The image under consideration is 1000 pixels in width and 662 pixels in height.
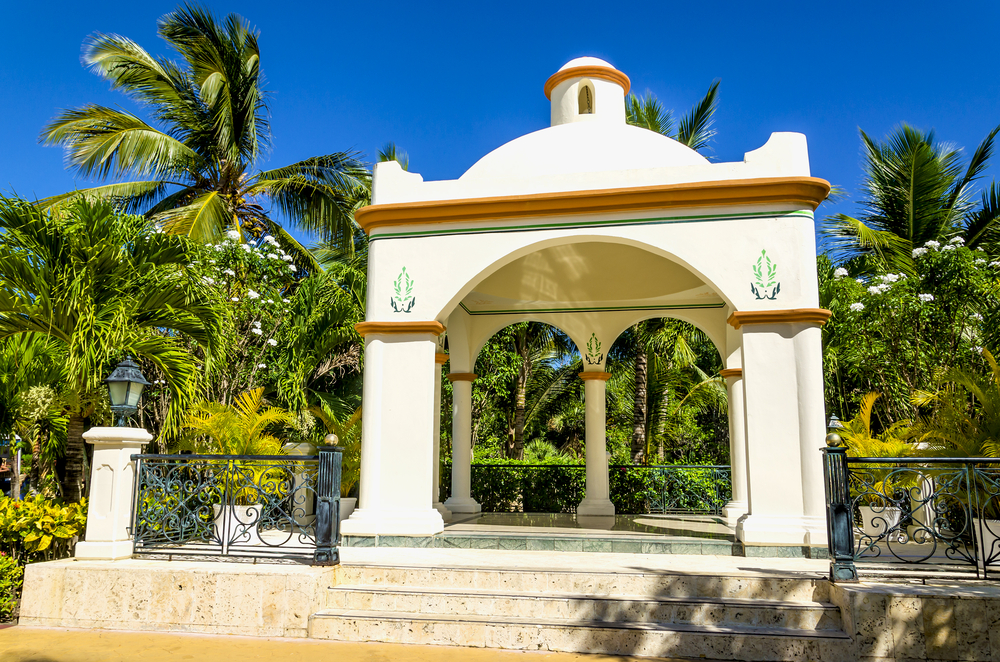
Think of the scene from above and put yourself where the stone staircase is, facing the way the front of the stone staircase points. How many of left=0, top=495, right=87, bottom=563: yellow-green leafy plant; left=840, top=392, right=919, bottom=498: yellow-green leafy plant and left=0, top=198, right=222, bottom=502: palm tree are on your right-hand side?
2

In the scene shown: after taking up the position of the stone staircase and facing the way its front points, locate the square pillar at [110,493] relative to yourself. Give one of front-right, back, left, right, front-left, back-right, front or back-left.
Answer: right

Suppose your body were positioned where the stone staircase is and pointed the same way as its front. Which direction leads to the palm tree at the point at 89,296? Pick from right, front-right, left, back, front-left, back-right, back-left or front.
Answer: right

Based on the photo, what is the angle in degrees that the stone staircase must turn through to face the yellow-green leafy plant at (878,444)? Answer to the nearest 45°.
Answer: approximately 135° to its left

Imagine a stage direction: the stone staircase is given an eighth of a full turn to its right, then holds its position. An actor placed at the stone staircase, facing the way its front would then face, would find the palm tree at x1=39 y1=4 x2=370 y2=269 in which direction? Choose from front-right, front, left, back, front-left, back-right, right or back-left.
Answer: right

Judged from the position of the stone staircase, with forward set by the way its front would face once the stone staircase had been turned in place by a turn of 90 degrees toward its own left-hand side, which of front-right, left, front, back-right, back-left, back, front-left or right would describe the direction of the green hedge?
left

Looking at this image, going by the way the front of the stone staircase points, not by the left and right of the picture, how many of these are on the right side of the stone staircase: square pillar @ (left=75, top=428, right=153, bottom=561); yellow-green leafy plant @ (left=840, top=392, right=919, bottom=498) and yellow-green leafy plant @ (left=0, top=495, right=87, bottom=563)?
2

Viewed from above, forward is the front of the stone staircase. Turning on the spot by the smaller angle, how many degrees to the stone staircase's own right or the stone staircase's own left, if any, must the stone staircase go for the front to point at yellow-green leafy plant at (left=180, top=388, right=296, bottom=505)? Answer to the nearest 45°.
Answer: approximately 135° to the stone staircase's own right

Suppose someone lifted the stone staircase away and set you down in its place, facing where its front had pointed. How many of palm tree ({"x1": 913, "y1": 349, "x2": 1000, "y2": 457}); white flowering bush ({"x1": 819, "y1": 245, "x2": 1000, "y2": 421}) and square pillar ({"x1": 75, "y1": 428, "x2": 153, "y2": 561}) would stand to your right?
1

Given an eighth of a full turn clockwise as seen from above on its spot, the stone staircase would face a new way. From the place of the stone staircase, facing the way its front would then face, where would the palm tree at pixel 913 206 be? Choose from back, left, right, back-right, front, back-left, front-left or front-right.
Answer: back

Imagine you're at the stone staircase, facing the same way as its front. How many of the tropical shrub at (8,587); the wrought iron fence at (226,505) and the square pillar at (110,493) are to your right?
3

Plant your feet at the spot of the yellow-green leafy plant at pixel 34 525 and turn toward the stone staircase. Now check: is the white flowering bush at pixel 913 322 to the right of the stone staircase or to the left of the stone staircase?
left

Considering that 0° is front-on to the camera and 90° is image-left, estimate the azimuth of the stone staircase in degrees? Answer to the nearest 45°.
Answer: approximately 0°

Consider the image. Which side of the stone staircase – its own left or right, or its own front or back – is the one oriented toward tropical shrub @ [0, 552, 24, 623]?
right

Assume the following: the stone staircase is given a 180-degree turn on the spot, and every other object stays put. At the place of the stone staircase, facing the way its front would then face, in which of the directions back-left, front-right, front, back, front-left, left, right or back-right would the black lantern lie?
left

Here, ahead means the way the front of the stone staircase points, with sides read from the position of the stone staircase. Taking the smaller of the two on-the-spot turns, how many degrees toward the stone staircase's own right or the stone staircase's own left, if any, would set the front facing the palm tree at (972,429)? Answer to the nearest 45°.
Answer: approximately 135° to the stone staircase's own left
